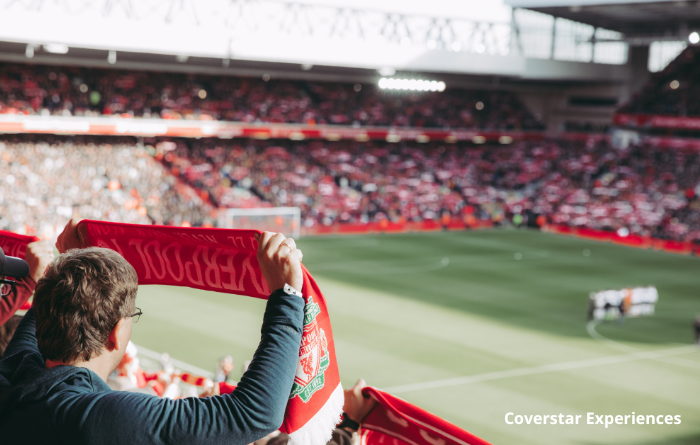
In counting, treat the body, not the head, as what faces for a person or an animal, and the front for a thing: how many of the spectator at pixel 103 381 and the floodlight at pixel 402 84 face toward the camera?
1

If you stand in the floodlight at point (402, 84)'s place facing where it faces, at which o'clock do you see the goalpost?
The goalpost is roughly at 1 o'clock from the floodlight.

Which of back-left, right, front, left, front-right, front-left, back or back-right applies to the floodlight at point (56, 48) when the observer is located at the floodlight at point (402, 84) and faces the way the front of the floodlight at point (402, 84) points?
front-right

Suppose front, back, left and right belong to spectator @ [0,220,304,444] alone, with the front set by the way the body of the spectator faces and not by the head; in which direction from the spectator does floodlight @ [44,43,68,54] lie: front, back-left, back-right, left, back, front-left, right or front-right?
front-left

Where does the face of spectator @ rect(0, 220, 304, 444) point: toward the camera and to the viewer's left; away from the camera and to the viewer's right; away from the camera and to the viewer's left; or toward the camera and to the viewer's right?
away from the camera and to the viewer's right

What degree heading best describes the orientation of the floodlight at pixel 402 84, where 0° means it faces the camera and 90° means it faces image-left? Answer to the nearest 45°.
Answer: approximately 0°

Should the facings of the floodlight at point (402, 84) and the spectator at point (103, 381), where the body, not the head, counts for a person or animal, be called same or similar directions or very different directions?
very different directions

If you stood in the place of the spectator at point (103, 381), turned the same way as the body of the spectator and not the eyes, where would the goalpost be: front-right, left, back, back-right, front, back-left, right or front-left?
front-left

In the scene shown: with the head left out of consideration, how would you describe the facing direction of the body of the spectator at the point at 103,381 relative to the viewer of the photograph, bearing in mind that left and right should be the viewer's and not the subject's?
facing away from the viewer and to the right of the viewer
